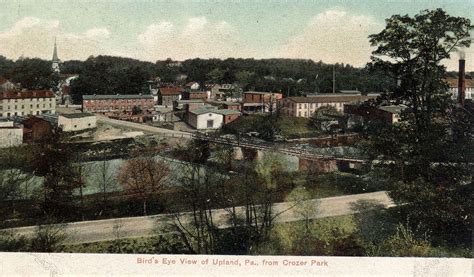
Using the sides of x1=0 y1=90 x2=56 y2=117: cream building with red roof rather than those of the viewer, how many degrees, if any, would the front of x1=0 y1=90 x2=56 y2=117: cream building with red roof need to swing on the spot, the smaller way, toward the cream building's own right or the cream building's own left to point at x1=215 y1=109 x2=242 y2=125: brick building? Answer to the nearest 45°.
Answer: approximately 90° to the cream building's own left

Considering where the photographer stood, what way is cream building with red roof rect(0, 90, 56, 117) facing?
facing the viewer

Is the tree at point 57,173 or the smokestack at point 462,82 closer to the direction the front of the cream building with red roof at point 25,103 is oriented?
the tree

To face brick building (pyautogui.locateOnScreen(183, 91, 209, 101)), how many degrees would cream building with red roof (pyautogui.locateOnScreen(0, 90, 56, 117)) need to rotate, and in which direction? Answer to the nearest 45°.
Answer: approximately 135° to its left

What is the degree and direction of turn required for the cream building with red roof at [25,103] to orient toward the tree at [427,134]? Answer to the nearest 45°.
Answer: approximately 45° to its left

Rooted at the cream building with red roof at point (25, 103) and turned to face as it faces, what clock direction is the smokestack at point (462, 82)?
The smokestack is roughly at 10 o'clock from the cream building with red roof.

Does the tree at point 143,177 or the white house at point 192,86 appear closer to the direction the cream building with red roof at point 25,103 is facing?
the tree
